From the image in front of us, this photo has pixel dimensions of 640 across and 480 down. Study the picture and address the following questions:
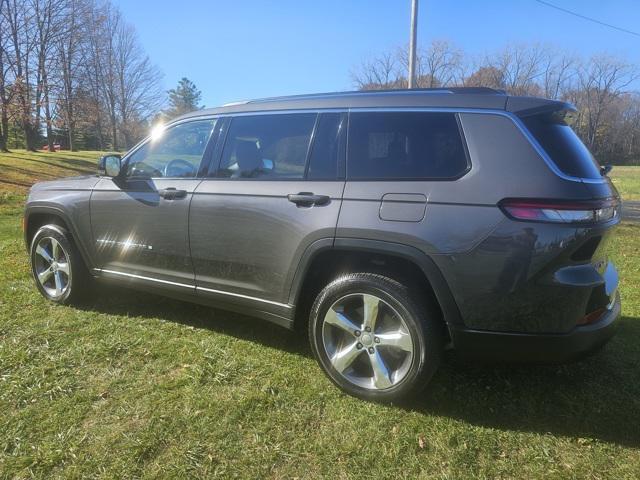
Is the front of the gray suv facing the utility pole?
no

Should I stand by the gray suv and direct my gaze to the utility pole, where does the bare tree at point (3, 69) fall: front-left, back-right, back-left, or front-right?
front-left

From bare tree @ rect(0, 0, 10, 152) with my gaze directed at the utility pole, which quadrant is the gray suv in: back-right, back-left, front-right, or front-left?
front-right

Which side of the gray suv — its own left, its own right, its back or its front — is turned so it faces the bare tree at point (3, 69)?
front

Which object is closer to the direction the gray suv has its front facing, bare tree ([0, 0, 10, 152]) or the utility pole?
the bare tree

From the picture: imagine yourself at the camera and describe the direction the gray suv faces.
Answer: facing away from the viewer and to the left of the viewer

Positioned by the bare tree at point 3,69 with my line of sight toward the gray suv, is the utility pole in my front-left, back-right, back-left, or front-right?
front-left
